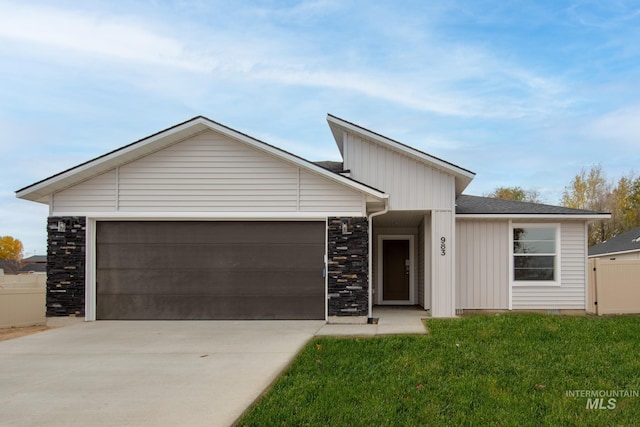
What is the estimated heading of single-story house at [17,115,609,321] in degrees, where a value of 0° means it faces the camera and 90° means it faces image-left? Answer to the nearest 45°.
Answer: approximately 0°

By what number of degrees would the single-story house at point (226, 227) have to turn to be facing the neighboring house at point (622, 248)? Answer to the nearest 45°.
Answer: approximately 135° to its left
